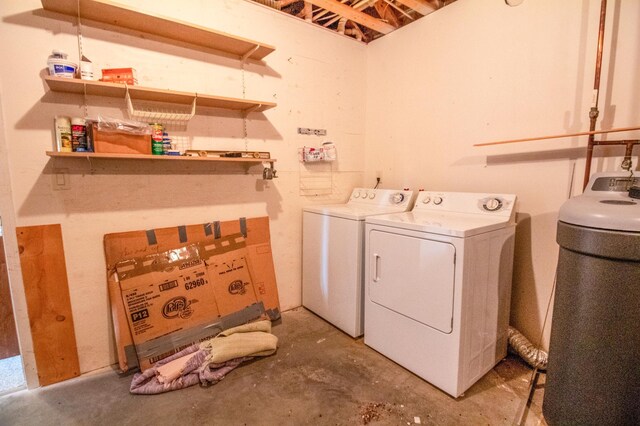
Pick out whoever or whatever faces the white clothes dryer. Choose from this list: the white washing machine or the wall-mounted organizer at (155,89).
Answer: the wall-mounted organizer

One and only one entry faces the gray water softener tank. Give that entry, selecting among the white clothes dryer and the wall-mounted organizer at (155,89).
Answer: the wall-mounted organizer

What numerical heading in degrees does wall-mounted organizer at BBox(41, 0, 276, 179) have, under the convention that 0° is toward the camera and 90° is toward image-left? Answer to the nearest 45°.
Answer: approximately 315°

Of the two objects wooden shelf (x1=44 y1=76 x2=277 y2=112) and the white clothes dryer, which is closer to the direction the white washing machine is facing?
the wooden shelf

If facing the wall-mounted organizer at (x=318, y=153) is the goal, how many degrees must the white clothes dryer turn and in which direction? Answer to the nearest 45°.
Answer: approximately 90° to its right

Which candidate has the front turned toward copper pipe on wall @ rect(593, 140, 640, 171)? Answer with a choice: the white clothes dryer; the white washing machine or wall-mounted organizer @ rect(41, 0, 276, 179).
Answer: the wall-mounted organizer
